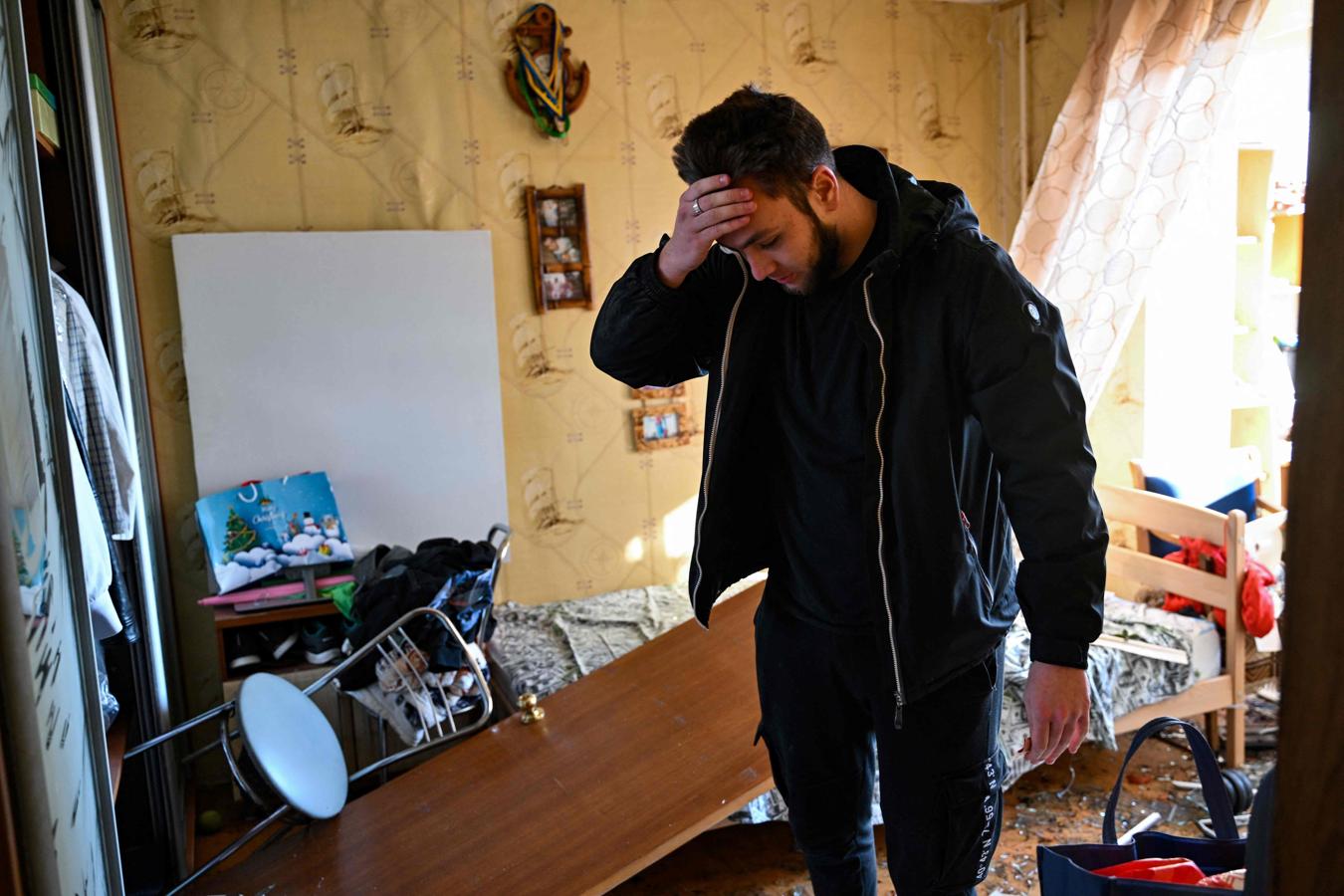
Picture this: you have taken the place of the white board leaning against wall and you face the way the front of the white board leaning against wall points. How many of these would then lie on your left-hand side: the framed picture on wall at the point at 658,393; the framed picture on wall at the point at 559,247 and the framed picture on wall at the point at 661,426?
3

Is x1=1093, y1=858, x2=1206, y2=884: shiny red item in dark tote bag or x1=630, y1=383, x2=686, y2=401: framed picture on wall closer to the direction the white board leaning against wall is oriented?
the shiny red item in dark tote bag

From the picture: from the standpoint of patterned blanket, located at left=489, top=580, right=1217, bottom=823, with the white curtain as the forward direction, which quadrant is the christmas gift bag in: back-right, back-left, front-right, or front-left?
back-left

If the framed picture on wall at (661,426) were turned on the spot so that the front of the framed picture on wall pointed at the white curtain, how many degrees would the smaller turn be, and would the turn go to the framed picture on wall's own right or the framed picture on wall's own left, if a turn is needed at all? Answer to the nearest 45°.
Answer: approximately 90° to the framed picture on wall's own left

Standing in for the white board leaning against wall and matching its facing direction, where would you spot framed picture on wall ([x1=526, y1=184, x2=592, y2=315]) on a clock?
The framed picture on wall is roughly at 9 o'clock from the white board leaning against wall.

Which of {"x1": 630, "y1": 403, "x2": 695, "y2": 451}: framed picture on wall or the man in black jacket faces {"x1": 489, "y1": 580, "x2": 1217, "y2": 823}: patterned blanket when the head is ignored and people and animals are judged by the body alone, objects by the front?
the framed picture on wall

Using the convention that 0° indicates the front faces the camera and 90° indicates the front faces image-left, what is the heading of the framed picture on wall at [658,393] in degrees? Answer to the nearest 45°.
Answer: approximately 0°

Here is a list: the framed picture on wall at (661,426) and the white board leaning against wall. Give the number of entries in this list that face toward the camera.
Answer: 2
